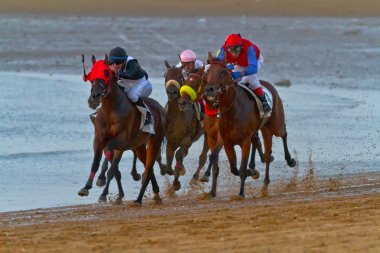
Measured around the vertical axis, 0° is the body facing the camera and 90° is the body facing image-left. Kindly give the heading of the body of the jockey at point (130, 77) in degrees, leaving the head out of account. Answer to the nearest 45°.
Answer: approximately 45°

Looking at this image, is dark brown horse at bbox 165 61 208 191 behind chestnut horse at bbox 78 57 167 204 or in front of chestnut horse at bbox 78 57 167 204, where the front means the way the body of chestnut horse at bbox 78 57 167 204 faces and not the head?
behind

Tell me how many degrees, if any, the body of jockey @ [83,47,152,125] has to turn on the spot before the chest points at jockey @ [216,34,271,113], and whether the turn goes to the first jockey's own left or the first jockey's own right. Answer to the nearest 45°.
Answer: approximately 135° to the first jockey's own left

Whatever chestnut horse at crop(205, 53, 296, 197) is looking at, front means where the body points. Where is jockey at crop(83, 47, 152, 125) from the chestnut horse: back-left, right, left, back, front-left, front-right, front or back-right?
front-right

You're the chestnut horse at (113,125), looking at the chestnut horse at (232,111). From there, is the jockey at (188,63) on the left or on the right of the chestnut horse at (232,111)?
left

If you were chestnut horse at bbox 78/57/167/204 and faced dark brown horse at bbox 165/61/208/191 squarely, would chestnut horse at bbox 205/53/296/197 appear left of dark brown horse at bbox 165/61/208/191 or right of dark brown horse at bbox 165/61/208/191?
right

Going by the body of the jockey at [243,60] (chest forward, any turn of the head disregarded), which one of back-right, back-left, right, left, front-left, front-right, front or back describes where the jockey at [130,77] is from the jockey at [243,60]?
front-right
